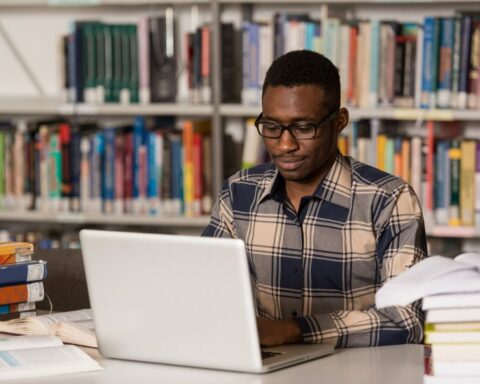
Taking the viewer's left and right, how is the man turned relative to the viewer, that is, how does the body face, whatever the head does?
facing the viewer and to the left of the viewer

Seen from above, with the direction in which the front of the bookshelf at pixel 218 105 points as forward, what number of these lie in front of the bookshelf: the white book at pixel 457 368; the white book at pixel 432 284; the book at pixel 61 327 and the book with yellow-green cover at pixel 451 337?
4

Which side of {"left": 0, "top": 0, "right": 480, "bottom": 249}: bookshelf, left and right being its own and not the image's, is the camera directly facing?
front

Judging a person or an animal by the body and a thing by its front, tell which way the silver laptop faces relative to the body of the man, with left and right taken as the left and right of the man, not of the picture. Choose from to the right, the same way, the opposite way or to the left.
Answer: the opposite way

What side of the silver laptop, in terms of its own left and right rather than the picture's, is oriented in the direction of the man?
front

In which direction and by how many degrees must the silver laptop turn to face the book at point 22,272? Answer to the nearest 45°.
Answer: approximately 90° to its left

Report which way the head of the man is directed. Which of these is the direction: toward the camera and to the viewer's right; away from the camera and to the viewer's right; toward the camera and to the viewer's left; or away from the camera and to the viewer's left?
toward the camera and to the viewer's left

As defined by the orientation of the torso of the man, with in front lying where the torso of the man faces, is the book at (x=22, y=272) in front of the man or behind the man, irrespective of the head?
in front

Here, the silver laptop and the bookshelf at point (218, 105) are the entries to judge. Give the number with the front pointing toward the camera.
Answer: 1

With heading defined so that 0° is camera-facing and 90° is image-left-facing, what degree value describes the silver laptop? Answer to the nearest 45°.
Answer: approximately 225°

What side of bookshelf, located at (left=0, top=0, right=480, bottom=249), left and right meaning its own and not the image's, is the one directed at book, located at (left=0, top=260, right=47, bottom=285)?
front

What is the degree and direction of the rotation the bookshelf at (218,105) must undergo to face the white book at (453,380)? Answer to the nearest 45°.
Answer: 0° — it already faces it

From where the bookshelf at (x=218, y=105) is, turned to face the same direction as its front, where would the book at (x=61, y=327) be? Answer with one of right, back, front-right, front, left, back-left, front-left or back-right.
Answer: front

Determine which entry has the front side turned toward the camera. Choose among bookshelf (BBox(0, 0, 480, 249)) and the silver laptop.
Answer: the bookshelf
